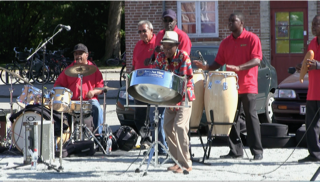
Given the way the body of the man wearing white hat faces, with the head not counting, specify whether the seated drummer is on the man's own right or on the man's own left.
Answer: on the man's own right

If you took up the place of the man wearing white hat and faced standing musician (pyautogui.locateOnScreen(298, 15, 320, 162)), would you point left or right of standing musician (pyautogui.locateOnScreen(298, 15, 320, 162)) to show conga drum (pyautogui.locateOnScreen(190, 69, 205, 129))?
left

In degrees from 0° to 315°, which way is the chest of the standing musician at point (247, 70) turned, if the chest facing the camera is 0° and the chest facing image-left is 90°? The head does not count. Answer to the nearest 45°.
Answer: approximately 45°

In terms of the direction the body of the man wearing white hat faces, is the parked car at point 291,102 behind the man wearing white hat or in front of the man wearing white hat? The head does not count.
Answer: behind

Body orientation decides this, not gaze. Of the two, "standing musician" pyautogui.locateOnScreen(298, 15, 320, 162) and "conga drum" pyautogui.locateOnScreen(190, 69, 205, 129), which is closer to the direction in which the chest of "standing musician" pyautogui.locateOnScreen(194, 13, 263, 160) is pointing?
the conga drum

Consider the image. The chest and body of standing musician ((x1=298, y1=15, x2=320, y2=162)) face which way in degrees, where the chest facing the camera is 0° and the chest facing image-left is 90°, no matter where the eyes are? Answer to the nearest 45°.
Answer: approximately 45°
